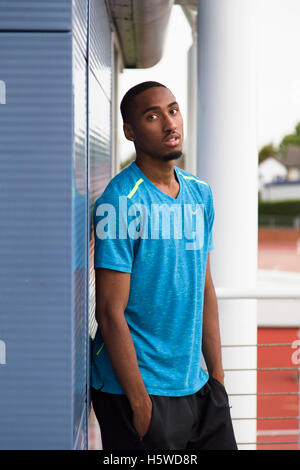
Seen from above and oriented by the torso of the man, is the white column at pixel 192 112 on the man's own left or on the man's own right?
on the man's own left

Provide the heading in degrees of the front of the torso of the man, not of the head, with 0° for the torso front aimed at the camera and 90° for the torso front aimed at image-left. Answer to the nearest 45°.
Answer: approximately 315°

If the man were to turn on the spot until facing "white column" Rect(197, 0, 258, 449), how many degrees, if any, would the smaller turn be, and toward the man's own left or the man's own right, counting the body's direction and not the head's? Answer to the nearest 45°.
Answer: approximately 135° to the man's own left
